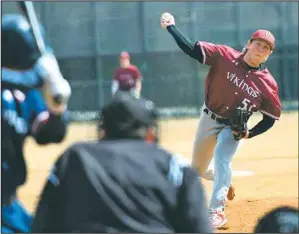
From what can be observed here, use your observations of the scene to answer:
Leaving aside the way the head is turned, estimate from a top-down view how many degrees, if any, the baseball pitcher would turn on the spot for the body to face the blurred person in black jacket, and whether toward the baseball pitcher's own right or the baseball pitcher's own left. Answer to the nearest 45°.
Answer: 0° — they already face them

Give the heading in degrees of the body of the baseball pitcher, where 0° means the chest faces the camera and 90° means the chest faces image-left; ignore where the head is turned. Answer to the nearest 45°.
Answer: approximately 0°
